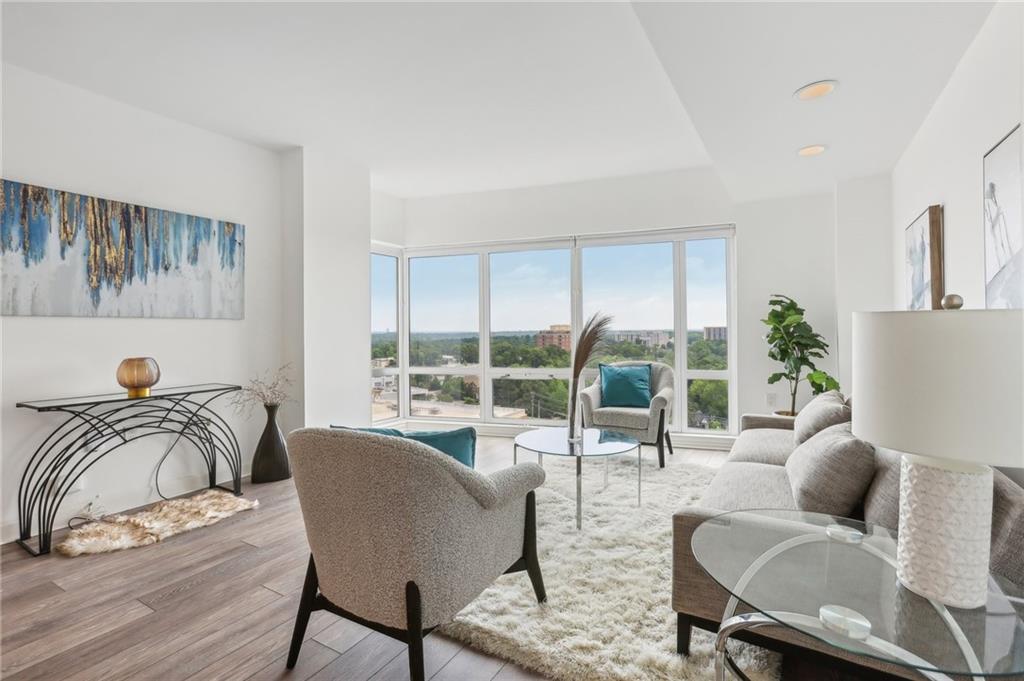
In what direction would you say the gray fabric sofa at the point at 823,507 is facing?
to the viewer's left

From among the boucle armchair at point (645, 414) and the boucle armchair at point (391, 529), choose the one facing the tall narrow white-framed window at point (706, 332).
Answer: the boucle armchair at point (391, 529)

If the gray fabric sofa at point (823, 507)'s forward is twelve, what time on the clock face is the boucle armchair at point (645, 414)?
The boucle armchair is roughly at 2 o'clock from the gray fabric sofa.

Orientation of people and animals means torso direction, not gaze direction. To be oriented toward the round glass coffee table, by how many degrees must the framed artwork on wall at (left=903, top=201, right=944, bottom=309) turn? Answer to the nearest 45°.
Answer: approximately 45° to its left

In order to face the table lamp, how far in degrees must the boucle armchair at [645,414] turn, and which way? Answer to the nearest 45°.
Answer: approximately 45° to its left

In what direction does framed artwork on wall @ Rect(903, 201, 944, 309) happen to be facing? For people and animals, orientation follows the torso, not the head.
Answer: to the viewer's left

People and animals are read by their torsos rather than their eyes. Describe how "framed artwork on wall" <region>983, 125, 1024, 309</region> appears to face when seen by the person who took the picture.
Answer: facing to the left of the viewer

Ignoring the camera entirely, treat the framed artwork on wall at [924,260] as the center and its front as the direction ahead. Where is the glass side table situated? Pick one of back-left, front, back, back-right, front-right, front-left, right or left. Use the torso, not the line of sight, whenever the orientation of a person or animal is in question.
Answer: left

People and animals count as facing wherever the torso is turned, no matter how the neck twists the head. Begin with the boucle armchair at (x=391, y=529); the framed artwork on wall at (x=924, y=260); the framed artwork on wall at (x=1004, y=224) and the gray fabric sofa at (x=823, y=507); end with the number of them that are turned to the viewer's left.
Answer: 3

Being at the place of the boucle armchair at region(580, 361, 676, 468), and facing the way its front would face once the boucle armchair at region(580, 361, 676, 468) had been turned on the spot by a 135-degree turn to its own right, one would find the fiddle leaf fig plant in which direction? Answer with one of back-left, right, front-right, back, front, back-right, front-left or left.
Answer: right

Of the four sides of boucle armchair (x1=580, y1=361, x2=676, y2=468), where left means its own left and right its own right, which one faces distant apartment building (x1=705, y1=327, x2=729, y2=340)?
back

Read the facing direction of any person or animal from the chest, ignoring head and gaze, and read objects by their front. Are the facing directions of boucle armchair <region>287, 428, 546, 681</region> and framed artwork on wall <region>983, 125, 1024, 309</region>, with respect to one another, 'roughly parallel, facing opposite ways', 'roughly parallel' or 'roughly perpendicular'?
roughly perpendicular

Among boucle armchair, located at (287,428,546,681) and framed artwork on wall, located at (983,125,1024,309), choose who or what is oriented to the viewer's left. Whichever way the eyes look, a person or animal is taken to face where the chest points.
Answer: the framed artwork on wall

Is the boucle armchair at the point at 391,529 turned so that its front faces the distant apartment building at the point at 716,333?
yes
